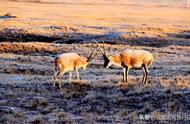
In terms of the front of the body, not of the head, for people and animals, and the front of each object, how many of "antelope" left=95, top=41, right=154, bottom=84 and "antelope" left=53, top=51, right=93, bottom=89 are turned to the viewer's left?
1

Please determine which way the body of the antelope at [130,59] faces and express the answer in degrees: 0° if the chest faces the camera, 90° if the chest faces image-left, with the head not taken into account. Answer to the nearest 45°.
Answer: approximately 90°

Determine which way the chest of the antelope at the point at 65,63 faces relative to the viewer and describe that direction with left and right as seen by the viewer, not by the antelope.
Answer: facing away from the viewer and to the right of the viewer

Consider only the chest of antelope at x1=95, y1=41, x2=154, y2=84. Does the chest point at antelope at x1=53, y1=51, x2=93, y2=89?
yes

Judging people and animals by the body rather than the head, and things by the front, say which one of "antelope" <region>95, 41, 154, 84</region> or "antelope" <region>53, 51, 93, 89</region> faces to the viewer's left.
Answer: "antelope" <region>95, 41, 154, 84</region>

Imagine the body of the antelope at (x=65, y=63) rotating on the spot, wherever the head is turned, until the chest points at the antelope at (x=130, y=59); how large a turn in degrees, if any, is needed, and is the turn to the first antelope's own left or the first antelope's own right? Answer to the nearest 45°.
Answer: approximately 45° to the first antelope's own right
